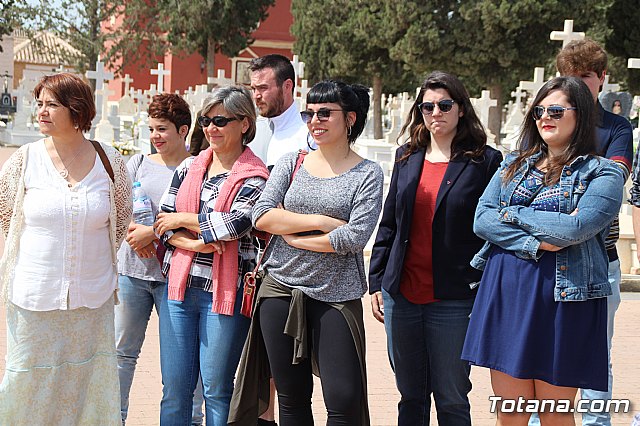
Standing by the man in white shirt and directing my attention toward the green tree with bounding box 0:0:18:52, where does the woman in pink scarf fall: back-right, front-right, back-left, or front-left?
back-left

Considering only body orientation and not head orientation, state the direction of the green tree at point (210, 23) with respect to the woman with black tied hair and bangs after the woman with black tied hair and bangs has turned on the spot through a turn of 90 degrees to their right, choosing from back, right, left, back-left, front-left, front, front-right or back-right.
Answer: front-right

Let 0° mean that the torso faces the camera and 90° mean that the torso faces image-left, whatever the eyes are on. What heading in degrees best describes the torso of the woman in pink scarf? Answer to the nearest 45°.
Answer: approximately 45°

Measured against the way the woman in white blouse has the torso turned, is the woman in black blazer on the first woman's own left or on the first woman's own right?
on the first woman's own left

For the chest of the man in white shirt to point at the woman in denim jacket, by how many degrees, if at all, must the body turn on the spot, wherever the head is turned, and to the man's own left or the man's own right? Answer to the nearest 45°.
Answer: approximately 90° to the man's own left

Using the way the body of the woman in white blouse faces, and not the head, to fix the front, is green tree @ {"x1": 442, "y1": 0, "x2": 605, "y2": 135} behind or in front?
behind
